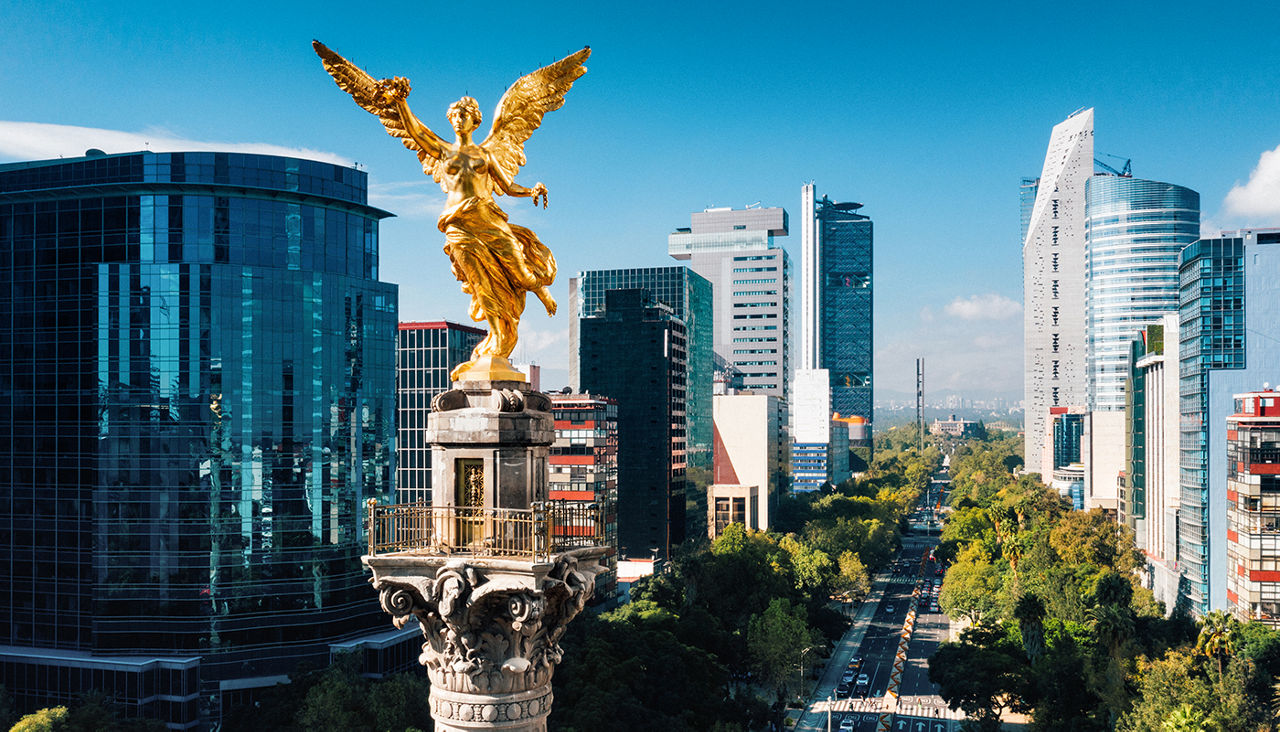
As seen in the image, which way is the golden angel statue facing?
toward the camera
